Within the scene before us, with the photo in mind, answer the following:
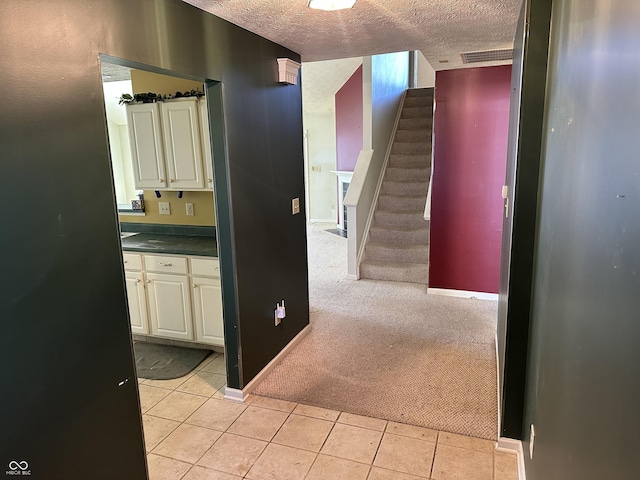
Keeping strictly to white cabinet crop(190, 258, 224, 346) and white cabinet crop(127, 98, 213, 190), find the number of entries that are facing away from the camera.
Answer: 0

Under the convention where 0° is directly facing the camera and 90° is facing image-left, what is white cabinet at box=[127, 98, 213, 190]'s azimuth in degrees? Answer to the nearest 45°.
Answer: approximately 45°

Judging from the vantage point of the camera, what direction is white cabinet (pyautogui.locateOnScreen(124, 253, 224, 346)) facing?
facing the viewer and to the left of the viewer

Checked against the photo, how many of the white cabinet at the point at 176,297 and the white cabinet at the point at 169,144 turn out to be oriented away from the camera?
0
